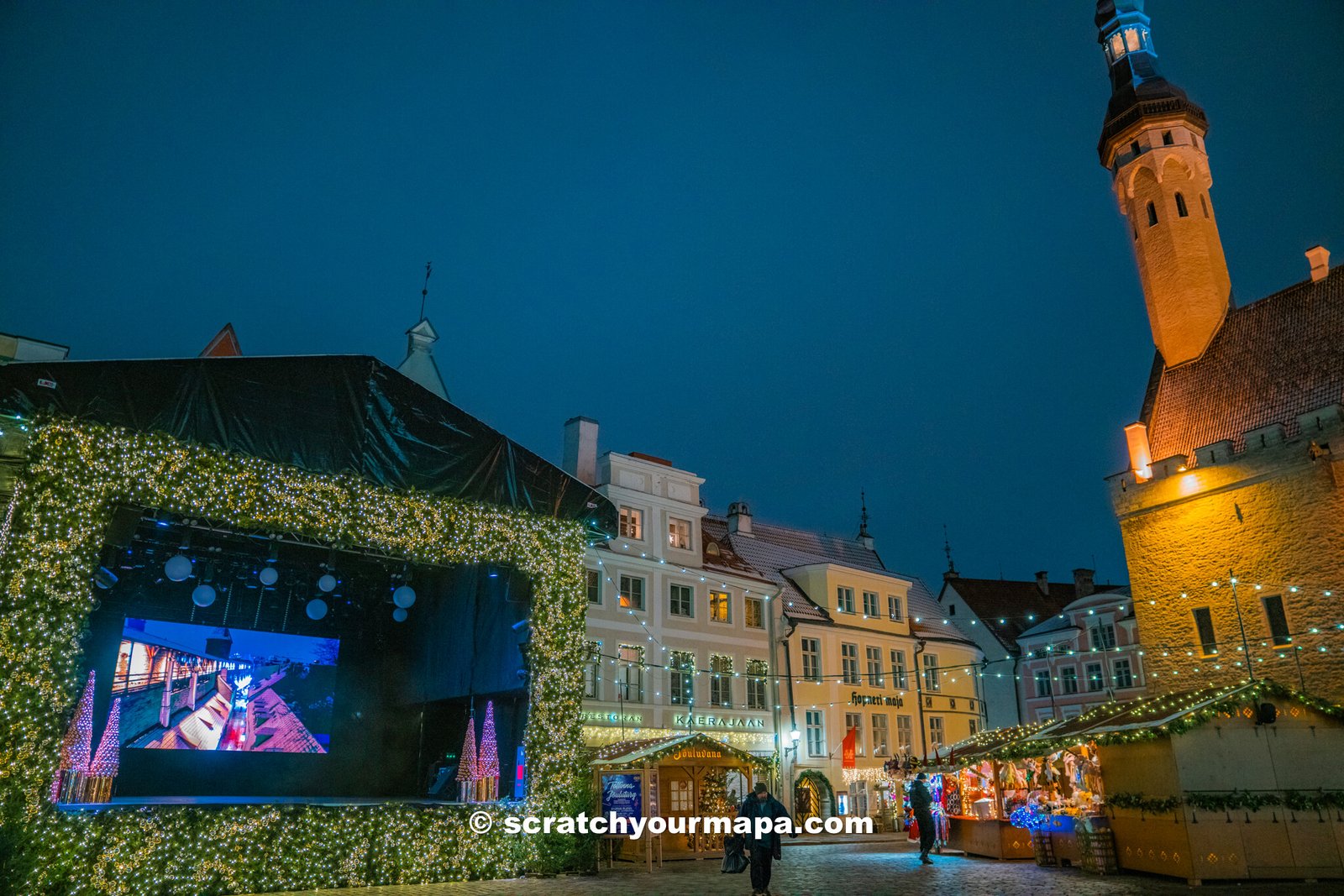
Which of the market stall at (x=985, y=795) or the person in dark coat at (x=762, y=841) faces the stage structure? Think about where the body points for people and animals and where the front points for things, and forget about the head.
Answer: the market stall

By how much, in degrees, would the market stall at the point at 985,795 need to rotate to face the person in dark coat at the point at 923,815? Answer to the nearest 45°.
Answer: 0° — it already faces them

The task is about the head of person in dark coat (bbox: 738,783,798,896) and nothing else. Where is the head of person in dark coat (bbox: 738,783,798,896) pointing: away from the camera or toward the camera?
toward the camera

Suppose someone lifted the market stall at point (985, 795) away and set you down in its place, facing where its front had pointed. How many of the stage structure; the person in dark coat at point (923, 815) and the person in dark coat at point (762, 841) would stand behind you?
0

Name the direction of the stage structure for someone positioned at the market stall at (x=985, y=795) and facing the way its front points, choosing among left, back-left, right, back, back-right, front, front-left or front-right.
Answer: front

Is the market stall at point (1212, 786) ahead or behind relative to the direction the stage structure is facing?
ahead

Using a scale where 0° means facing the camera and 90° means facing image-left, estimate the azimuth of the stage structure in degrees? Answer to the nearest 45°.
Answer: approximately 315°

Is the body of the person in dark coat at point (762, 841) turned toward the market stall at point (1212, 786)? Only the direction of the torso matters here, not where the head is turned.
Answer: no

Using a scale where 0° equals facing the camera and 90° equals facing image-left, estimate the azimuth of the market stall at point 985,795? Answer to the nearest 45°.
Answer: approximately 45°

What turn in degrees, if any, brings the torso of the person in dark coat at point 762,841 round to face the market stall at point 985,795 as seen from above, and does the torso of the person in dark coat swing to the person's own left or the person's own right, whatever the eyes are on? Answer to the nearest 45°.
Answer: approximately 135° to the person's own left

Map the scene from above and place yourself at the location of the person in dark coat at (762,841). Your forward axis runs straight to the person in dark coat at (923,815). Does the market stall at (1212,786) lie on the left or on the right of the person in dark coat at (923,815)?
right

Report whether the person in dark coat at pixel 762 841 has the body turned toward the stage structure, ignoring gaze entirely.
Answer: no

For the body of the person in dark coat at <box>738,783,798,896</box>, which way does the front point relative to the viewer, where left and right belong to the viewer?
facing the viewer

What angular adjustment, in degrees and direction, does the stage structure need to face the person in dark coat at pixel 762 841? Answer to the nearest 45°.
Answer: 0° — it already faces them

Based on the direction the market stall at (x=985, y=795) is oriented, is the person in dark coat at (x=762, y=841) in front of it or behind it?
in front
